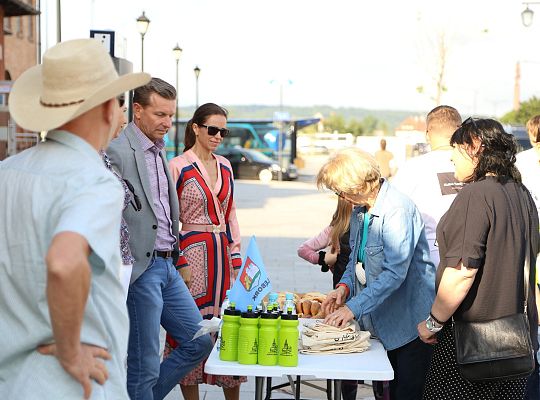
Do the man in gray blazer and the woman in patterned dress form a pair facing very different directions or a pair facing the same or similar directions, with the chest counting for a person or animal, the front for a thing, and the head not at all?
same or similar directions

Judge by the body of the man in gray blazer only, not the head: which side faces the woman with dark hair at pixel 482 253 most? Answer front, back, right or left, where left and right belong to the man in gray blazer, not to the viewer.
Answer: front

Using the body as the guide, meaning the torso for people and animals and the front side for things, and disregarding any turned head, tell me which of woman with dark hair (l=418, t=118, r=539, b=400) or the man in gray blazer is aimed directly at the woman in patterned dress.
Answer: the woman with dark hair

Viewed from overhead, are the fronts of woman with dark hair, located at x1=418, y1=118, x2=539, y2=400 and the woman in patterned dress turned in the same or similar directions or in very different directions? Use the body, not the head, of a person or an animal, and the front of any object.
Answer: very different directions

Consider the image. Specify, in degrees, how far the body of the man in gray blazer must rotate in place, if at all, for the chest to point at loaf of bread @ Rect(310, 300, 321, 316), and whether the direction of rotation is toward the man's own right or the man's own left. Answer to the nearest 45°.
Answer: approximately 45° to the man's own left

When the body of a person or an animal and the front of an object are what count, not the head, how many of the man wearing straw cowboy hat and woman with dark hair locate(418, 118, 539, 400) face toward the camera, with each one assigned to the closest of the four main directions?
0

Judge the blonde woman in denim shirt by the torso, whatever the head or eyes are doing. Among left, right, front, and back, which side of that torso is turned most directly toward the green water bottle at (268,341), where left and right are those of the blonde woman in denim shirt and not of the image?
front

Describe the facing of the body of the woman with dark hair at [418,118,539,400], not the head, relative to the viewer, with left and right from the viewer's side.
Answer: facing away from the viewer and to the left of the viewer

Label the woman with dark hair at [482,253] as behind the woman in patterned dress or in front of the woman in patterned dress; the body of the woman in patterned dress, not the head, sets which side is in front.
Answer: in front

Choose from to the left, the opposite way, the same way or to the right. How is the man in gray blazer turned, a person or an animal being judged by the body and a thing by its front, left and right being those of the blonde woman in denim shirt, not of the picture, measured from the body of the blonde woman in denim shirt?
to the left

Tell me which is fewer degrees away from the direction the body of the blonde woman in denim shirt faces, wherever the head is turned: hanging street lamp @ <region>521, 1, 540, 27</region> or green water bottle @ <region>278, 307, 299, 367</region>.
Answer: the green water bottle

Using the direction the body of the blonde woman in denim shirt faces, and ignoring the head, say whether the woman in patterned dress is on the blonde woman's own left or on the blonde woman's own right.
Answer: on the blonde woman's own right

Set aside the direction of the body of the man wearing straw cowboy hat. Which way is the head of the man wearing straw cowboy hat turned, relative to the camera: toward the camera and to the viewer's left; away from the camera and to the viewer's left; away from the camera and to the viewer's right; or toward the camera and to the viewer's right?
away from the camera and to the viewer's right

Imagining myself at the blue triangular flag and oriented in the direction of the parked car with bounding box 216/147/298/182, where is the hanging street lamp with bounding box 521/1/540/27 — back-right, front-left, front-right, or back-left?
front-right

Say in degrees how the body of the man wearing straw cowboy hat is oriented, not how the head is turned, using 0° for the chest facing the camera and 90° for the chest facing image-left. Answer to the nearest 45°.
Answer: approximately 225°

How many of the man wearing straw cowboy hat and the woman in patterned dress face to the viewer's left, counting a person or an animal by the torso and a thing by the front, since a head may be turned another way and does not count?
0

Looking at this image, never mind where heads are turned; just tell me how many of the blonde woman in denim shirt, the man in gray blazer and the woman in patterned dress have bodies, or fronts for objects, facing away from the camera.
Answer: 0

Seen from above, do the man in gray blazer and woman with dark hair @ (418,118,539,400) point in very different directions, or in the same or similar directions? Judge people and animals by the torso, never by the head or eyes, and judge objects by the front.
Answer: very different directions

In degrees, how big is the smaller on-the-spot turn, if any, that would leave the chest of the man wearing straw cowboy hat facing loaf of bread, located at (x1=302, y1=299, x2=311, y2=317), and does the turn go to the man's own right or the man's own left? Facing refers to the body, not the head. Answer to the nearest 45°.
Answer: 0° — they already face it
